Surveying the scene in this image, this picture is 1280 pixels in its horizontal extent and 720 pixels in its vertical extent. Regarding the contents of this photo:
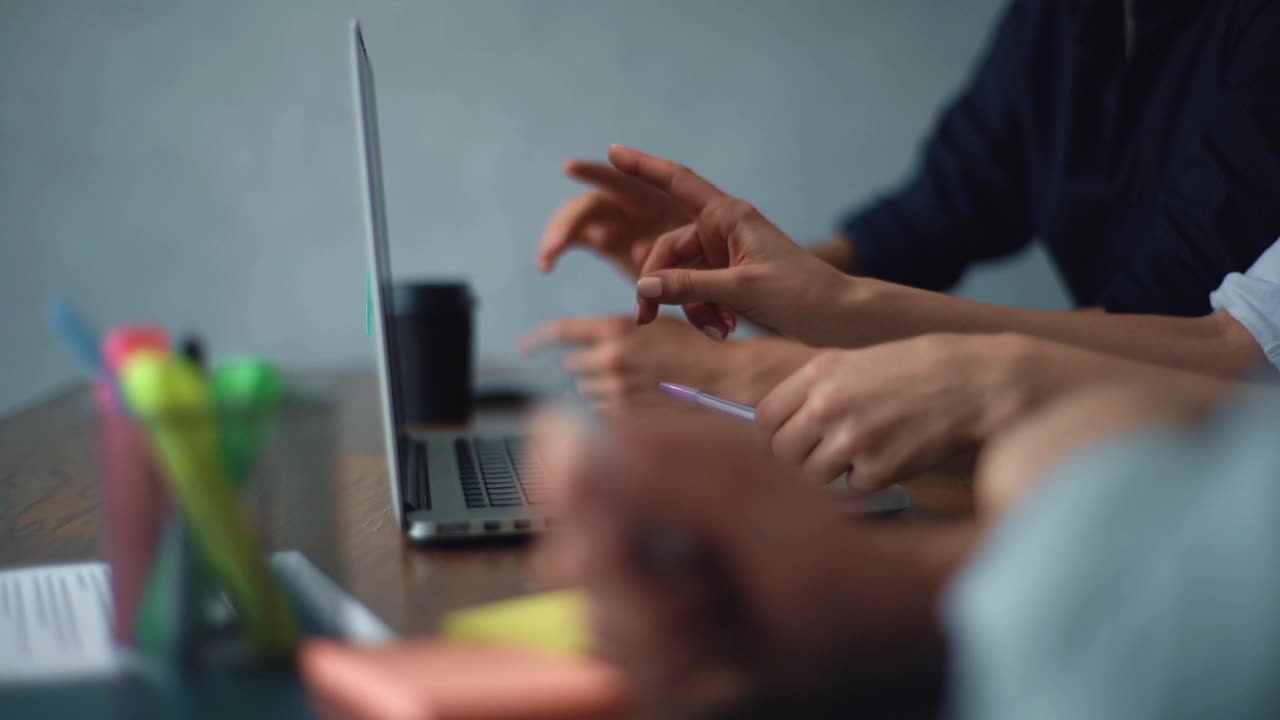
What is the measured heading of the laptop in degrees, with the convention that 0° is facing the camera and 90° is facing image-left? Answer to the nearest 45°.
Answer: approximately 270°
